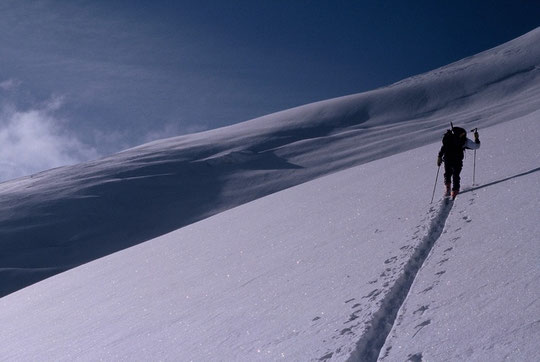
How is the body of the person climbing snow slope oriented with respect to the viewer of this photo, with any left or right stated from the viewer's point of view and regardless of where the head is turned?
facing away from the viewer
